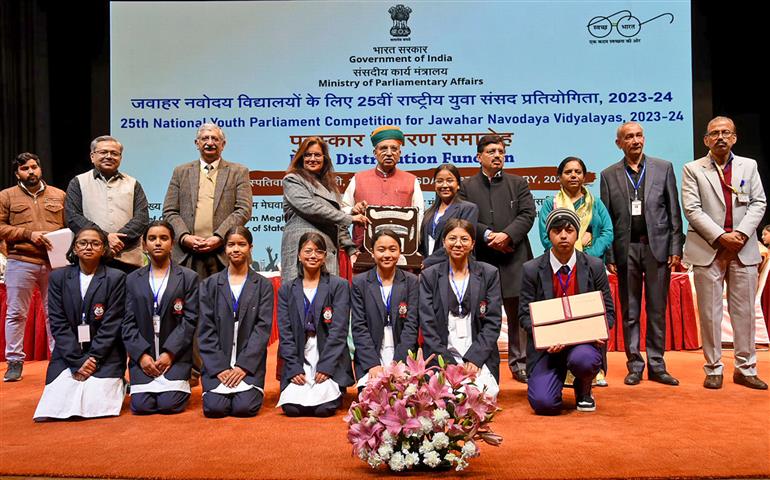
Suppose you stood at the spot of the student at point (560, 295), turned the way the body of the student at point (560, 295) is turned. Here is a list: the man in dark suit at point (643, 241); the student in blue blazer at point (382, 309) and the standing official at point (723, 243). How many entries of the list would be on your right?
1

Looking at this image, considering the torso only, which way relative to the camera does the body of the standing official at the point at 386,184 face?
toward the camera

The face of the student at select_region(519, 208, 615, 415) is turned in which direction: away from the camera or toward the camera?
toward the camera

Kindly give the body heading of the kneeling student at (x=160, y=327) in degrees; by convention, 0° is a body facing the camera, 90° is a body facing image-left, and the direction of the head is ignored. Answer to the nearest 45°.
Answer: approximately 0°

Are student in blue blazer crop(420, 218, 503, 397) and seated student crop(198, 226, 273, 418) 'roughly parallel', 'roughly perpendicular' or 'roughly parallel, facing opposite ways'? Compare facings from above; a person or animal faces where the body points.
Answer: roughly parallel

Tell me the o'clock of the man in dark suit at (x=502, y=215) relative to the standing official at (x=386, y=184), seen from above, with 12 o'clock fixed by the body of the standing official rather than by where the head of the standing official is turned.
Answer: The man in dark suit is roughly at 9 o'clock from the standing official.

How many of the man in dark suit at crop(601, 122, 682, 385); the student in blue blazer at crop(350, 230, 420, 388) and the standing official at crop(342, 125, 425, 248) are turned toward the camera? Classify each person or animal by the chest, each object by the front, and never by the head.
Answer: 3

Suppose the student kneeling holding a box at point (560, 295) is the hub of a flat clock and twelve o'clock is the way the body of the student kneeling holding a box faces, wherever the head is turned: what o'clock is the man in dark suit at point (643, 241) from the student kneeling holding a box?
The man in dark suit is roughly at 7 o'clock from the student kneeling holding a box.

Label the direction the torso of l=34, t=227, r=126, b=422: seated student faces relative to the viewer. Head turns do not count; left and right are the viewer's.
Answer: facing the viewer

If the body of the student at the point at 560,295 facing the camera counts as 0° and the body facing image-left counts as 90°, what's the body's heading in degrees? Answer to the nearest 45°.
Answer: approximately 0°

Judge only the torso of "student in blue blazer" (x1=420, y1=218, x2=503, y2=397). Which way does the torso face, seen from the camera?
toward the camera

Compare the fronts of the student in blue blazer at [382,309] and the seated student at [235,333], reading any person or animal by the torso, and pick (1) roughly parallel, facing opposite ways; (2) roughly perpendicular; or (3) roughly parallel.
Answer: roughly parallel

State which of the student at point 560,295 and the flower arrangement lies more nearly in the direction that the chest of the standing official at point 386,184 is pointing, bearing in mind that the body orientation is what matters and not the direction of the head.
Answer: the flower arrangement

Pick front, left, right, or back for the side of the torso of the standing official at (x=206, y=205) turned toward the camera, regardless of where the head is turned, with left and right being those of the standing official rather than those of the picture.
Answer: front

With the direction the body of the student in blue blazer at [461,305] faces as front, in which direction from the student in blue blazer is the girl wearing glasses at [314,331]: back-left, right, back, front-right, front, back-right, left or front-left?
right

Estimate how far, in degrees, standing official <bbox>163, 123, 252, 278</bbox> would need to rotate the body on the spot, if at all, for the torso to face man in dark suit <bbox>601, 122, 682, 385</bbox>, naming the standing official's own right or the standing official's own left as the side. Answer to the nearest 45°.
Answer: approximately 90° to the standing official's own left
